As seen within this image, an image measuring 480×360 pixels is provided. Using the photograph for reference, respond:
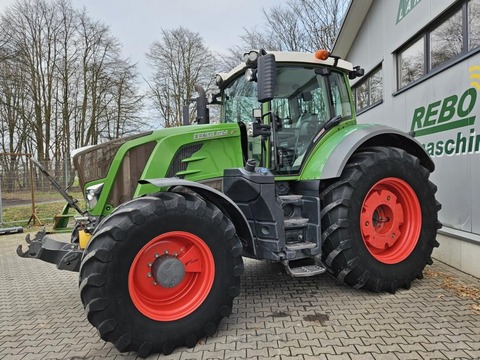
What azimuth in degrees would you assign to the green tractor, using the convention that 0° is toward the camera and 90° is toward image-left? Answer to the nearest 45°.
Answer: approximately 45°

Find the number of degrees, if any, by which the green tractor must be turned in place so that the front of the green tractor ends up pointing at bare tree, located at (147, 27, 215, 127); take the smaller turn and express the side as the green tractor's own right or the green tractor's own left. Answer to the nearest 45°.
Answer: approximately 135° to the green tractor's own right
